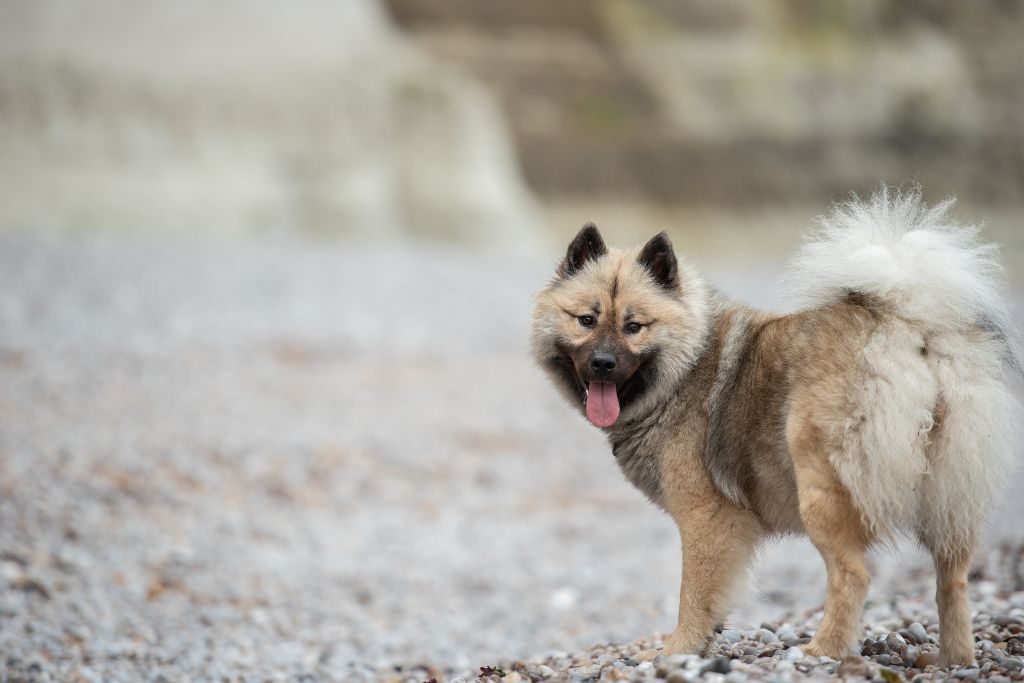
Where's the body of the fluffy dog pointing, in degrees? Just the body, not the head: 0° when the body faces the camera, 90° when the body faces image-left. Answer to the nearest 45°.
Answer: approximately 135°

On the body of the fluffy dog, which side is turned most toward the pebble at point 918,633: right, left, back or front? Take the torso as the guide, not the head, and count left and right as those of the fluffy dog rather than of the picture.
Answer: right
